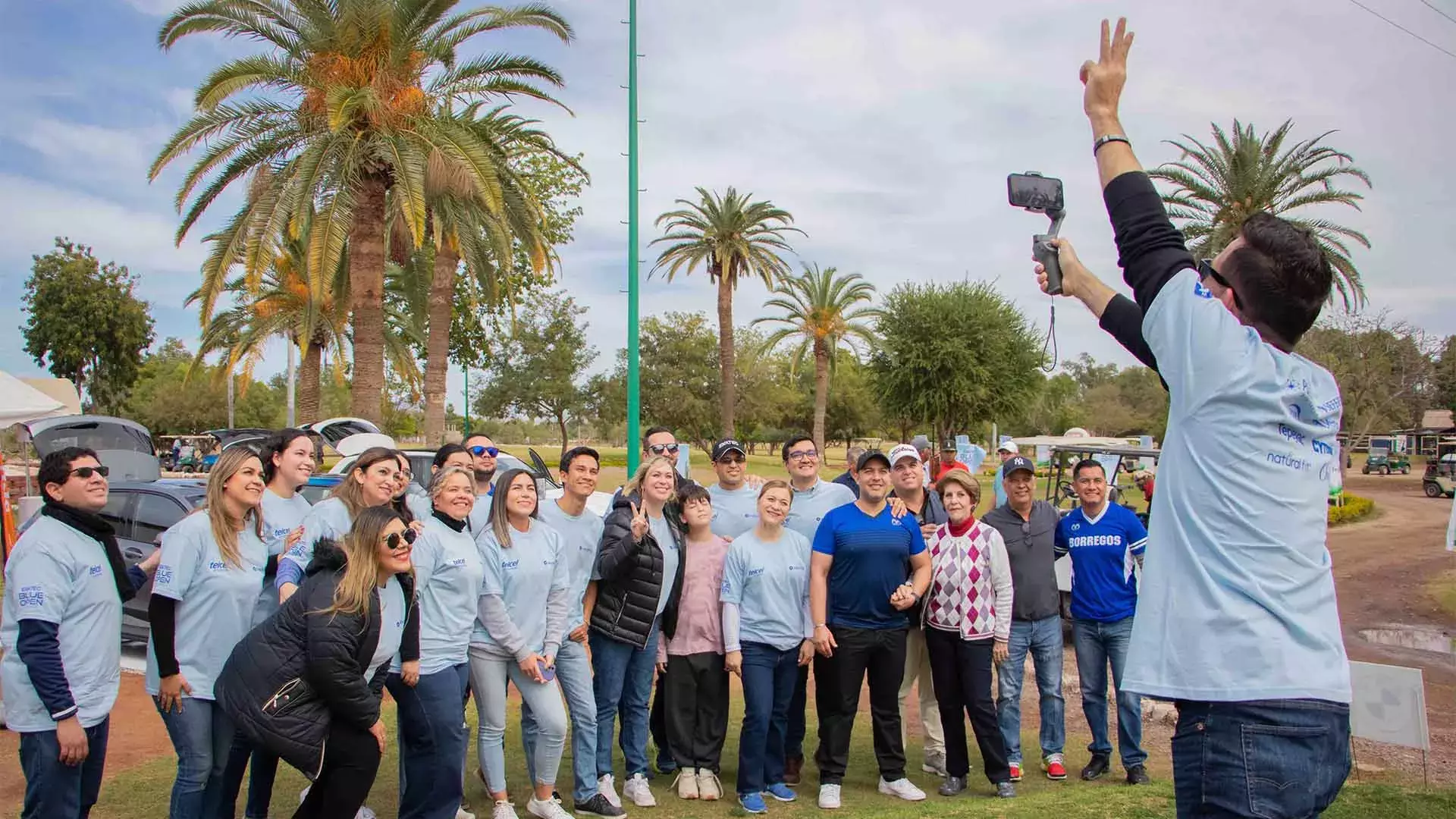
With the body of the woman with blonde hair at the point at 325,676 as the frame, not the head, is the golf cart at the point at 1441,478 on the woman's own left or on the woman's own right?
on the woman's own left

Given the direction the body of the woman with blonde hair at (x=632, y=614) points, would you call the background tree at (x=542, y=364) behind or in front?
behind

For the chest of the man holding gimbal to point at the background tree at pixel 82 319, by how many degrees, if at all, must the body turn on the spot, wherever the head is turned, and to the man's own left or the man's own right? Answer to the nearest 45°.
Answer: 0° — they already face it

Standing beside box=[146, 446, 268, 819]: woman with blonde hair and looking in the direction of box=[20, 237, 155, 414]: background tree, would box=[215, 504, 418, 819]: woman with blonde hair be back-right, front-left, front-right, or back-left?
back-right

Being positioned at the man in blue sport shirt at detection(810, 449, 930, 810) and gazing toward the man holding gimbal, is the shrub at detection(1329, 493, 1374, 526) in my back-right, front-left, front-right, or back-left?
back-left

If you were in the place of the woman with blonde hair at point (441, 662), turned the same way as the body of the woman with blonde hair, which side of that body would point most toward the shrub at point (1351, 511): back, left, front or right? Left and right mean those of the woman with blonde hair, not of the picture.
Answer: left

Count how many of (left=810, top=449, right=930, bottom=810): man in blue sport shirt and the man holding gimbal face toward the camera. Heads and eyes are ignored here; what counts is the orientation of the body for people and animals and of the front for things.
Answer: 1

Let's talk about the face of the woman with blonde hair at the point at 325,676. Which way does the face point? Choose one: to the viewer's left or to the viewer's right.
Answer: to the viewer's right

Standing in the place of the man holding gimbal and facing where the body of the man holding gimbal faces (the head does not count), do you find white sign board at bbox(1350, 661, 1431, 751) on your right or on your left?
on your right

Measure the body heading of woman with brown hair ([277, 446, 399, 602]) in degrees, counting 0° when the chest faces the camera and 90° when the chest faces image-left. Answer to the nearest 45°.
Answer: approximately 315°

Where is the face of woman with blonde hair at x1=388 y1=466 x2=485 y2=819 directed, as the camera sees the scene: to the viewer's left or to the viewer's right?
to the viewer's right

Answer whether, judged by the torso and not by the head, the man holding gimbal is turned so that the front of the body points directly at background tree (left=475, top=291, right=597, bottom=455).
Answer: yes

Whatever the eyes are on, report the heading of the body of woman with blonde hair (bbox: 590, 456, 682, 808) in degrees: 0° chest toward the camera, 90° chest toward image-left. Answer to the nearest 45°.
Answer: approximately 315°

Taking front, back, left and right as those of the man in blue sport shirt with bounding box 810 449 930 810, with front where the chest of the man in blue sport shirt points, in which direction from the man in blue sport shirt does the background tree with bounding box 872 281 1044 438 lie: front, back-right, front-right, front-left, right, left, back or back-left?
back

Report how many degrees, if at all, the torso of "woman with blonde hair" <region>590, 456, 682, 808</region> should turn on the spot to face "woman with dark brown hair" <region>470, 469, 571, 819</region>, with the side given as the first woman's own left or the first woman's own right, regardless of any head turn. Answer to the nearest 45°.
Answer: approximately 90° to the first woman's own right
